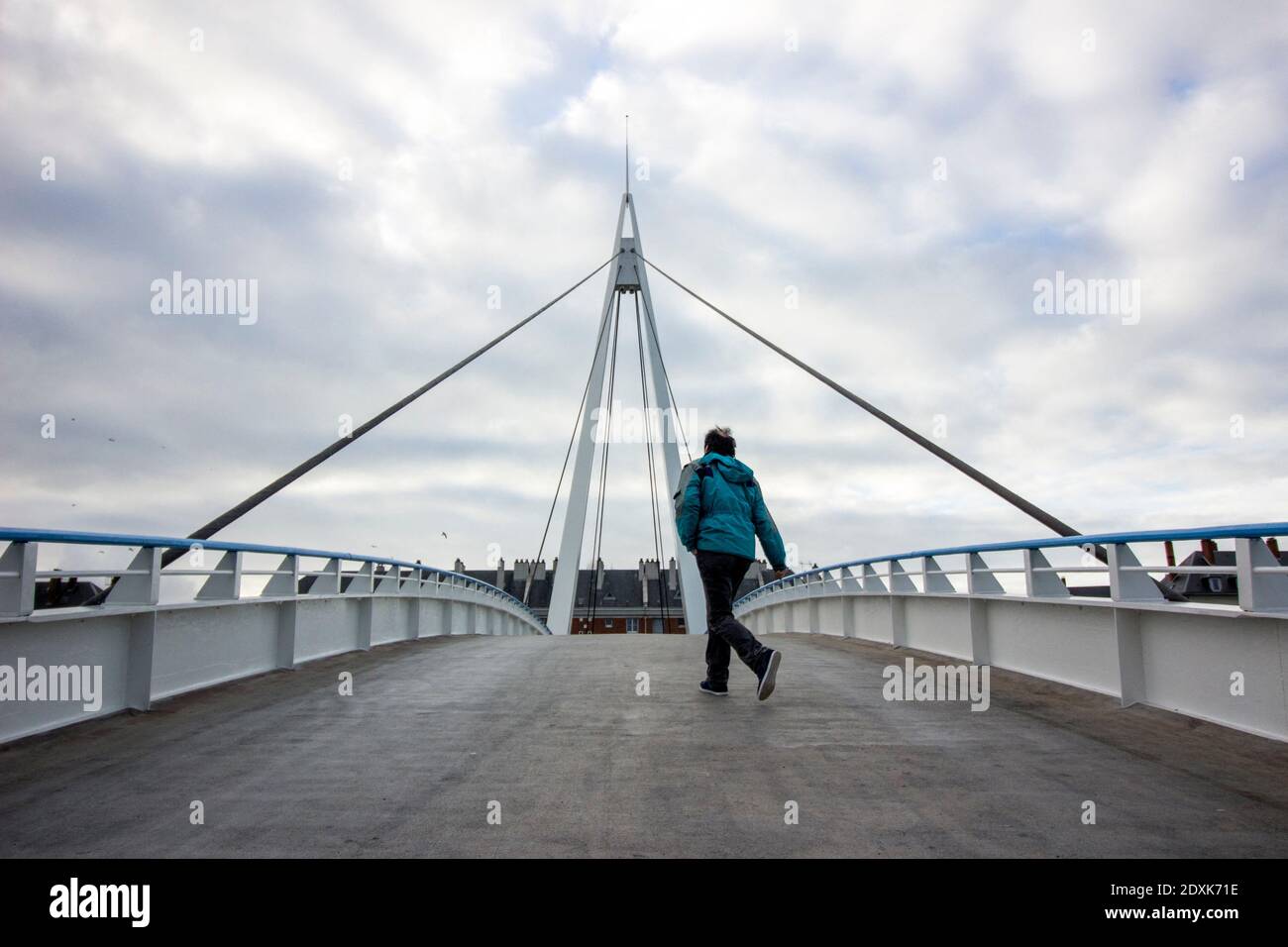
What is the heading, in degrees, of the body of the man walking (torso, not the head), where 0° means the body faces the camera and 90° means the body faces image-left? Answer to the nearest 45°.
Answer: approximately 135°
